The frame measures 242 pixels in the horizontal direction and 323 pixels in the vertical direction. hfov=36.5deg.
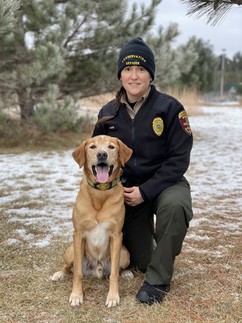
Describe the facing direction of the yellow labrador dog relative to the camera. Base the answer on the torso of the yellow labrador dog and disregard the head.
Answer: toward the camera

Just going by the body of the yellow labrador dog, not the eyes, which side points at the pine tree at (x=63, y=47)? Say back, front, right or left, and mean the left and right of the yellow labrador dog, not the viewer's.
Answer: back

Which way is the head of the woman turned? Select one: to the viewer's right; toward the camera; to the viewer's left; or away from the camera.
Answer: toward the camera
